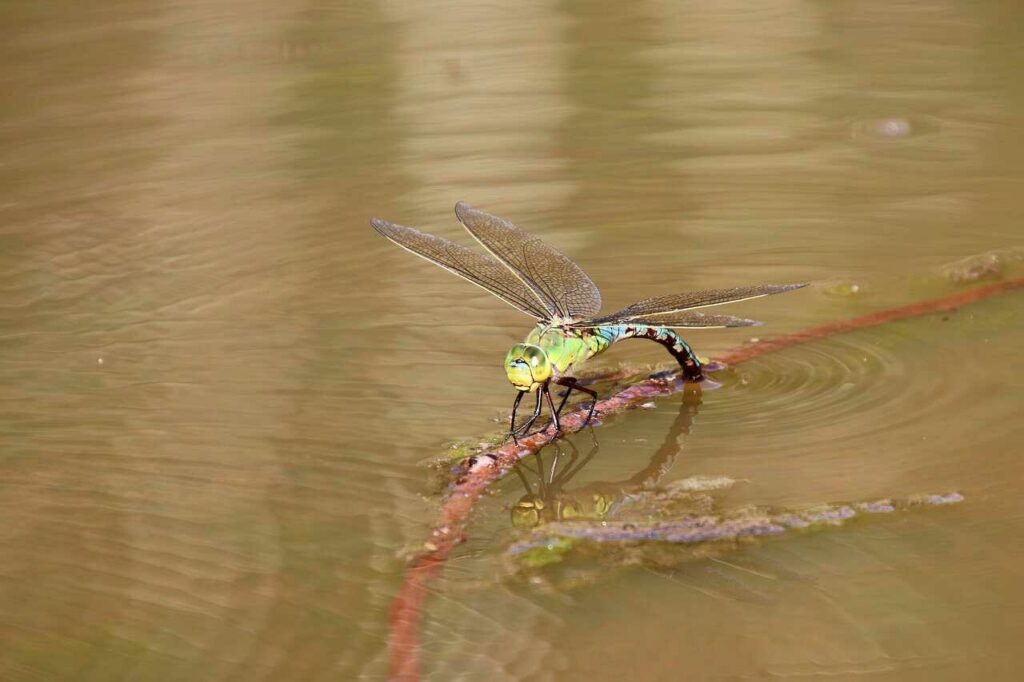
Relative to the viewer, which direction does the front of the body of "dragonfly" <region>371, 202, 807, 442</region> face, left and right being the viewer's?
facing the viewer and to the left of the viewer

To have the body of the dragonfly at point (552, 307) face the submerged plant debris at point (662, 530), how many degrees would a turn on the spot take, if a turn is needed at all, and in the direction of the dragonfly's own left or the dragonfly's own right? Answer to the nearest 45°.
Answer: approximately 45° to the dragonfly's own left
